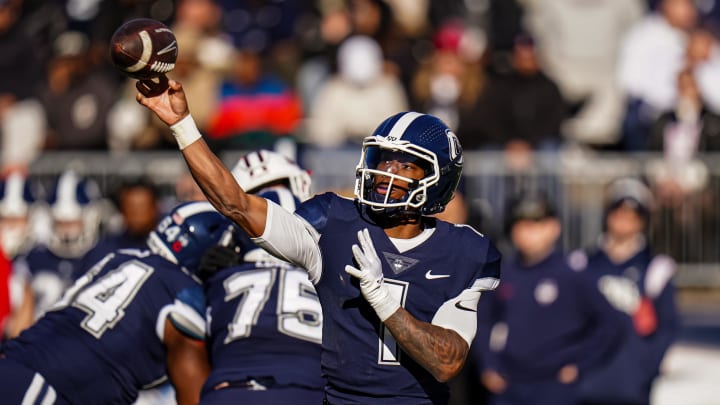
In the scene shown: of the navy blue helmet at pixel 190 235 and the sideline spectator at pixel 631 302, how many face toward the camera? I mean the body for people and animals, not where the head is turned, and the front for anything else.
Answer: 1

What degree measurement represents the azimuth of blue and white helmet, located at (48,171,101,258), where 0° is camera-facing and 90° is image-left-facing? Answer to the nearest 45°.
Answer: approximately 0°

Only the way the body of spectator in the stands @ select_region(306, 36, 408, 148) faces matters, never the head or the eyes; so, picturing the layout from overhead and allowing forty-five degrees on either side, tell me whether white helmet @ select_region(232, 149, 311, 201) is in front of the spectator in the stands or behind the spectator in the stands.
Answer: in front

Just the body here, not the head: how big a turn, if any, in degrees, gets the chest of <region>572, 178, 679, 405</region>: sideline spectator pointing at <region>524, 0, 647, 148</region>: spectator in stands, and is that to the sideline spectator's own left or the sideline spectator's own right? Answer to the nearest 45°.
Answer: approximately 180°
